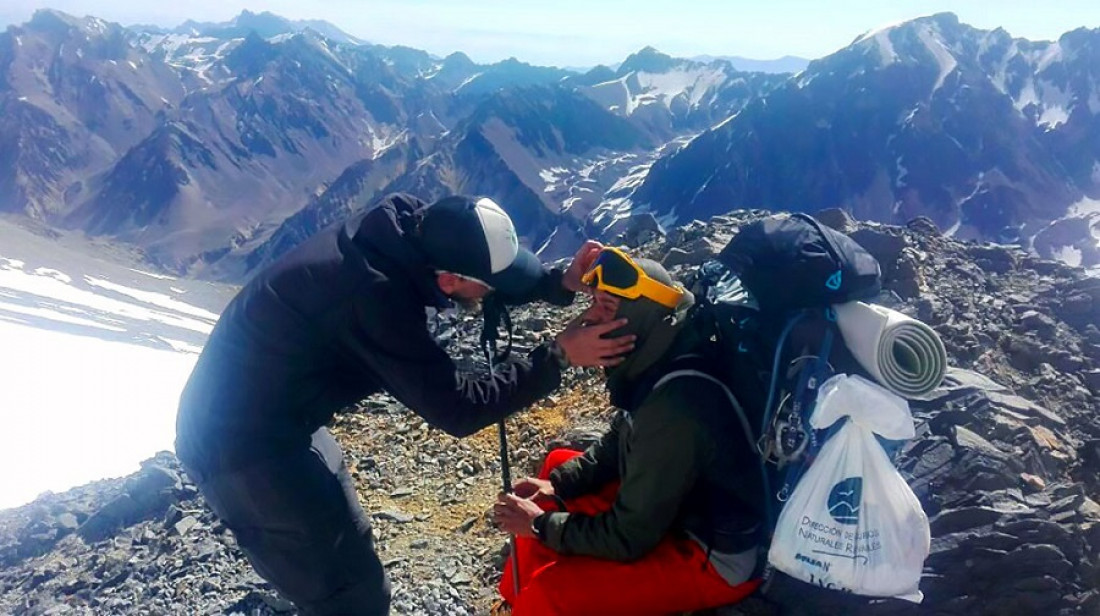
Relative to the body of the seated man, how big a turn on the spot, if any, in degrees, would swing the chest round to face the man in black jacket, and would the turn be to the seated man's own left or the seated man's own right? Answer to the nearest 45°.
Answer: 0° — they already face them

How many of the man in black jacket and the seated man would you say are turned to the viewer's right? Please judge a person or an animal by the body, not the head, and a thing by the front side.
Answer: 1

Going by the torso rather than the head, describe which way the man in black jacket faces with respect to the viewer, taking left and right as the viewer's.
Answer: facing to the right of the viewer

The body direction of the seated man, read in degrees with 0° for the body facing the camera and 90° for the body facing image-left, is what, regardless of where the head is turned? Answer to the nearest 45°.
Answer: approximately 90°

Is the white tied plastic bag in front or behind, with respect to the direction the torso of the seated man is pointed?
behind

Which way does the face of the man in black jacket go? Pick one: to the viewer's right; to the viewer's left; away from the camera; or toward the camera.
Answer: to the viewer's right

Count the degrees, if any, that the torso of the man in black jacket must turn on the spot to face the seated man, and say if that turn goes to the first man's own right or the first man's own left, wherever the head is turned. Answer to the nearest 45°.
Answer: approximately 45° to the first man's own right

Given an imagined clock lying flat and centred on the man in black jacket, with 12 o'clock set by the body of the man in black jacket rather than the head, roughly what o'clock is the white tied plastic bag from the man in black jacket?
The white tied plastic bag is roughly at 1 o'clock from the man in black jacket.

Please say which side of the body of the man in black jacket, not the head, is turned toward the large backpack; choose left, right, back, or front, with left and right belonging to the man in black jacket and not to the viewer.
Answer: front

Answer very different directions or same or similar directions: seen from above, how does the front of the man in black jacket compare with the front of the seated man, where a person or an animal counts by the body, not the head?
very different directions
